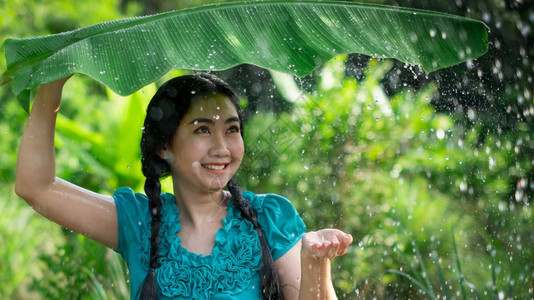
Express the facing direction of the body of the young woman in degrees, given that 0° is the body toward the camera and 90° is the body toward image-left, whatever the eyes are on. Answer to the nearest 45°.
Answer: approximately 0°
